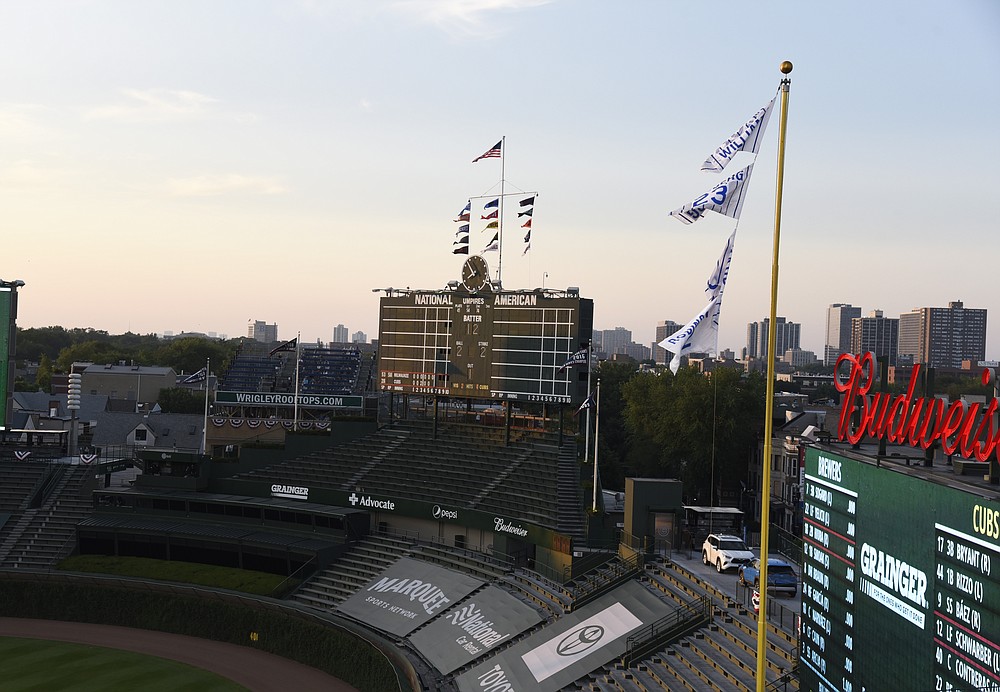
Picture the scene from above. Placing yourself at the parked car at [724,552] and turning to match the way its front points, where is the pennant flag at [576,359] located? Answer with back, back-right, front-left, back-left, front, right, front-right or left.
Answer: back

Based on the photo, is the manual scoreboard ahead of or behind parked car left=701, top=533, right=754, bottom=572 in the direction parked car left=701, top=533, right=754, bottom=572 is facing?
behind

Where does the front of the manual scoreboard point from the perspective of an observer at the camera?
facing the viewer and to the left of the viewer

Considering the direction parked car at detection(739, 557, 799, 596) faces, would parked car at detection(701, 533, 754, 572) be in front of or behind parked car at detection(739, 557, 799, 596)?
behind

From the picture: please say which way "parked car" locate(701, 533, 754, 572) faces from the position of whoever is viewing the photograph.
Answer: facing the viewer and to the right of the viewer

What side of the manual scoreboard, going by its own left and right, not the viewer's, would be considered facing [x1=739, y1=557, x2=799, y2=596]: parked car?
left
